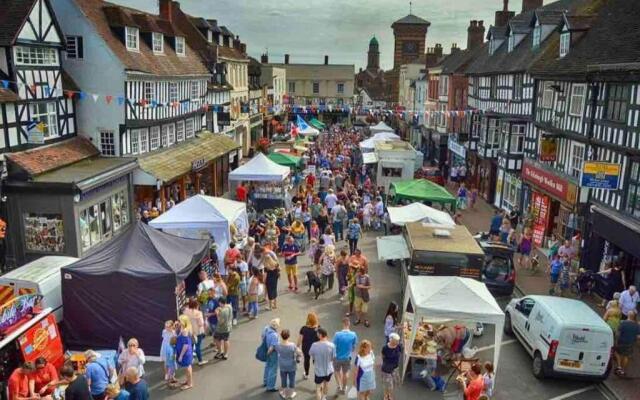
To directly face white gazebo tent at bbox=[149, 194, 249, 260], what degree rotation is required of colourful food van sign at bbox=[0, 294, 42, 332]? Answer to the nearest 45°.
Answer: approximately 90° to its left

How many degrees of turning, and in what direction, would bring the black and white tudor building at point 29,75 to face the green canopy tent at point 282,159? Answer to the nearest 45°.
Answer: approximately 90° to its left

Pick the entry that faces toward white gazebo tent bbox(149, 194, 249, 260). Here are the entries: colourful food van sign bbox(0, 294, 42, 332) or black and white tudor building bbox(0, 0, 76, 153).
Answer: the black and white tudor building

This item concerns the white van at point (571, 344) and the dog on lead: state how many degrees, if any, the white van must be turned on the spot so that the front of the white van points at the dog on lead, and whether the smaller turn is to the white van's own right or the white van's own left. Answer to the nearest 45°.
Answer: approximately 45° to the white van's own left
